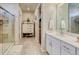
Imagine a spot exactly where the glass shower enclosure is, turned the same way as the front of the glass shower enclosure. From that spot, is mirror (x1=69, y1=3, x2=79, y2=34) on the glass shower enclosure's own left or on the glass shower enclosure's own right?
on the glass shower enclosure's own right

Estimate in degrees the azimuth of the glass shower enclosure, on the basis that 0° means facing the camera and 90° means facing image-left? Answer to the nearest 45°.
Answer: approximately 270°

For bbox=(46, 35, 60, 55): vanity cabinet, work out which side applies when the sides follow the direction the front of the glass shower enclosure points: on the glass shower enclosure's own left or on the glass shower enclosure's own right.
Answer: on the glass shower enclosure's own right
